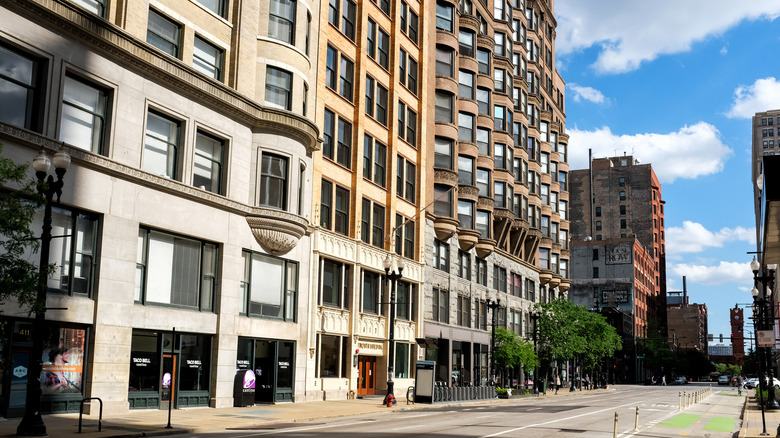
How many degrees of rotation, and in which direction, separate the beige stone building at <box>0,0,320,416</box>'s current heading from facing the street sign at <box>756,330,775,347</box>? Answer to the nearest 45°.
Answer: approximately 45° to its left

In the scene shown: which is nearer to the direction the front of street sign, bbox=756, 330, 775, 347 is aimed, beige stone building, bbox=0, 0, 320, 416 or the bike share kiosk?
the beige stone building

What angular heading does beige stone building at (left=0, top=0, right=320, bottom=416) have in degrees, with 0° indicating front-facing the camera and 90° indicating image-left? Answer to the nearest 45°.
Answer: approximately 315°

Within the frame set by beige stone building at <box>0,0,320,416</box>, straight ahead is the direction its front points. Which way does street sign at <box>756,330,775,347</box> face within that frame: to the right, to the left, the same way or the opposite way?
to the right

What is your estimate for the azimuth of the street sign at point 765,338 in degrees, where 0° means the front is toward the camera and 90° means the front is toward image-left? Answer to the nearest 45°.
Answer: approximately 0°

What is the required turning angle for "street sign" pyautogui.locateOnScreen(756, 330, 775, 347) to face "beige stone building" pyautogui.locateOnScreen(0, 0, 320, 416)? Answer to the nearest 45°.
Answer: approximately 90° to its right

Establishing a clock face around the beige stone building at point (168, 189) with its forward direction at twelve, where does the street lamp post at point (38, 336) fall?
The street lamp post is roughly at 2 o'clock from the beige stone building.

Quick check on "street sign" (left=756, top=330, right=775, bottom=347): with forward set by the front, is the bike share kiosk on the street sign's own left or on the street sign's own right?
on the street sign's own right

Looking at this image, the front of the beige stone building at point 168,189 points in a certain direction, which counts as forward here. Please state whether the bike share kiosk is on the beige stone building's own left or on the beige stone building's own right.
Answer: on the beige stone building's own left
